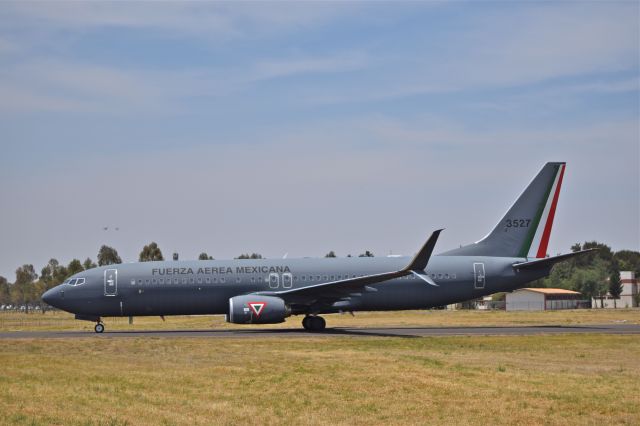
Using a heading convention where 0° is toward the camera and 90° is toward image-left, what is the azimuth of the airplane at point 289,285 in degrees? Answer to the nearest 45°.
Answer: approximately 90°
